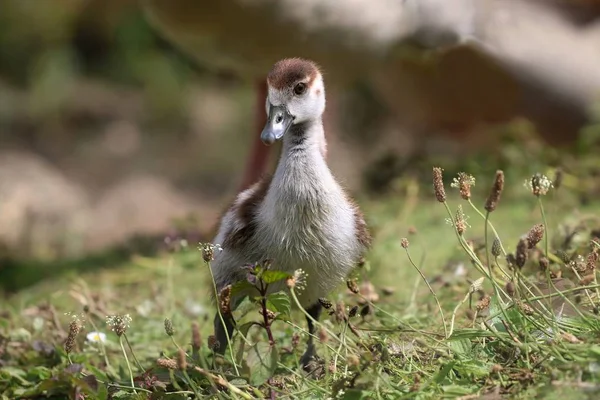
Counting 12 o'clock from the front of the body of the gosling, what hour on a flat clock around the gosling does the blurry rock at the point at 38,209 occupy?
The blurry rock is roughly at 5 o'clock from the gosling.

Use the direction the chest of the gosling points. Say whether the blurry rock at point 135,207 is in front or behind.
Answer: behind

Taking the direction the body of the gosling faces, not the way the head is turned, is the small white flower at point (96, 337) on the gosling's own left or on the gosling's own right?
on the gosling's own right
